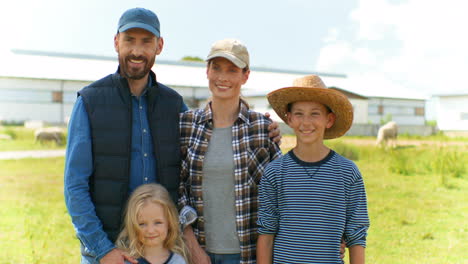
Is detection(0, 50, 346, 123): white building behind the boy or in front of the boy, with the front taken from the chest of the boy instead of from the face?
behind

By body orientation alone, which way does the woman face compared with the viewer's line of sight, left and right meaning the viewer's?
facing the viewer

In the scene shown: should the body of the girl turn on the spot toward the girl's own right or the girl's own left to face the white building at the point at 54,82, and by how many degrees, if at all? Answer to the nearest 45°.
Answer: approximately 180°

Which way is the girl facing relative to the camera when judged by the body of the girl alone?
toward the camera

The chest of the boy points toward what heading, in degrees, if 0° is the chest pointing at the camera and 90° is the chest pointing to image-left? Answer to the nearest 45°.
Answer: approximately 0°

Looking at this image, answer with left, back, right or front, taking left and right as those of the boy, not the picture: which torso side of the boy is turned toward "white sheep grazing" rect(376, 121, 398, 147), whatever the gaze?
back

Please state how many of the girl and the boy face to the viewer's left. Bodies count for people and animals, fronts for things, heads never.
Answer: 0
